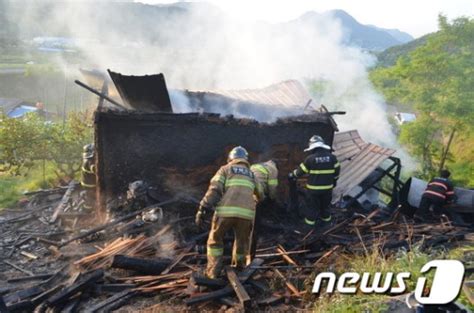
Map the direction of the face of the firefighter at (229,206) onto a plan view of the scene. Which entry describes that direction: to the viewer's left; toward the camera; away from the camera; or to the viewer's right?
away from the camera

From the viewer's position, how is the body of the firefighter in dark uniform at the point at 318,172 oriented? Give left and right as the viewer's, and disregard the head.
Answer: facing away from the viewer

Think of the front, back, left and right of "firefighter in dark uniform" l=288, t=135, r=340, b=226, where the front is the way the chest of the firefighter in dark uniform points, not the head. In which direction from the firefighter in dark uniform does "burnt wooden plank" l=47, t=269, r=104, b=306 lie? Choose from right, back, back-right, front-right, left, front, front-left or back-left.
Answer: back-left

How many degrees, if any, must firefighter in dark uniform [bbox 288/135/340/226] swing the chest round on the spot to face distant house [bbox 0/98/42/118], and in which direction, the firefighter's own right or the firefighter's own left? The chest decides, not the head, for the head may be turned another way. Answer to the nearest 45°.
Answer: approximately 45° to the firefighter's own left

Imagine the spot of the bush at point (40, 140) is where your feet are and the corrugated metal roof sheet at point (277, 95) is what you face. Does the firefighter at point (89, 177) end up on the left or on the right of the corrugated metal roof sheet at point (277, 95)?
right

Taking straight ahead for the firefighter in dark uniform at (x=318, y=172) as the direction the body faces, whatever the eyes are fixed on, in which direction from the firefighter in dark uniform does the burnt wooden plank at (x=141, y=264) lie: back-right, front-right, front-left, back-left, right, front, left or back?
back-left

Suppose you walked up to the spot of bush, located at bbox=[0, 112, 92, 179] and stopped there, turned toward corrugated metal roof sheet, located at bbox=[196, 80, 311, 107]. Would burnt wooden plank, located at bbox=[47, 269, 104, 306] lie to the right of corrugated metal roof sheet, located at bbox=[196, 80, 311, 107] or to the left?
right

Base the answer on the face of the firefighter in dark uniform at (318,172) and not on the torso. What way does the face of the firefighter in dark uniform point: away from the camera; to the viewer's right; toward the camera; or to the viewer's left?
away from the camera

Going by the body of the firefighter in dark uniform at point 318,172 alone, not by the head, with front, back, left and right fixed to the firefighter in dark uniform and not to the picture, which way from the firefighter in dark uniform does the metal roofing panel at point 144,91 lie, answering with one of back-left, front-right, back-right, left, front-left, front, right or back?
left
